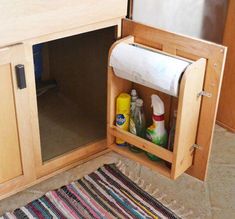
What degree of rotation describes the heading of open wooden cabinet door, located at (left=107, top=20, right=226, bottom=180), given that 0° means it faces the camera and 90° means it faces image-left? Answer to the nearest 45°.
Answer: approximately 45°

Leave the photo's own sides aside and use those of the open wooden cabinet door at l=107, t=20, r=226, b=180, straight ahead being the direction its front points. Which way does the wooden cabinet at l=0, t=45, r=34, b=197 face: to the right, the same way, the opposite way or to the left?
to the left

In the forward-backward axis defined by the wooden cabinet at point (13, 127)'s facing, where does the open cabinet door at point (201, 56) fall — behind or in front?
in front

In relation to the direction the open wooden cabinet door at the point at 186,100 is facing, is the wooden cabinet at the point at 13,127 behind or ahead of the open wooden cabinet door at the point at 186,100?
ahead

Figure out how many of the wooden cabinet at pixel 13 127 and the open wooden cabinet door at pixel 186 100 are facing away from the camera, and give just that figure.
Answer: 0

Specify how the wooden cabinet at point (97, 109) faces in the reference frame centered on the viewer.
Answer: facing the viewer and to the right of the viewer
